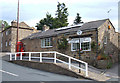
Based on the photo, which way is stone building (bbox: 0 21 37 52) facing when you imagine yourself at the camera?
facing the viewer and to the left of the viewer

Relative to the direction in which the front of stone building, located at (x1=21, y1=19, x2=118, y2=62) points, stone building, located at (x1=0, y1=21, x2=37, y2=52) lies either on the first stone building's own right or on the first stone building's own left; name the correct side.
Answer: on the first stone building's own right

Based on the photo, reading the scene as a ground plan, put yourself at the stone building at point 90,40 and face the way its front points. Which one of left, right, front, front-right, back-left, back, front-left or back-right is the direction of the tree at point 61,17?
back-right

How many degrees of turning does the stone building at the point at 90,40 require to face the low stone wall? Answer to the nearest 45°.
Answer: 0° — it already faces it

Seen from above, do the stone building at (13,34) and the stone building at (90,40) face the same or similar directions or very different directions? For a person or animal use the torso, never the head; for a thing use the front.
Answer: same or similar directions

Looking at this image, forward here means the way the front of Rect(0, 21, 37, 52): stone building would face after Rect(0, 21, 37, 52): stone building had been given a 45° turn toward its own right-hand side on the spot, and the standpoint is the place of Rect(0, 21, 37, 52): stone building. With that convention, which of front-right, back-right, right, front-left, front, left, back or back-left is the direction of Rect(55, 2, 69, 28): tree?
back-right

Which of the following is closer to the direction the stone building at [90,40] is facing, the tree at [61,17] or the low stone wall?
the low stone wall

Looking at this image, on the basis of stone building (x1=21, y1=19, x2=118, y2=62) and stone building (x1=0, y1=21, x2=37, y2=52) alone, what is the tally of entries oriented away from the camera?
0

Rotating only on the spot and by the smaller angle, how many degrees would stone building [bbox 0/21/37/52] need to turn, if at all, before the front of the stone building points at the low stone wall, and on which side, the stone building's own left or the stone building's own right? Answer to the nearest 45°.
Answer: approximately 45° to the stone building's own left

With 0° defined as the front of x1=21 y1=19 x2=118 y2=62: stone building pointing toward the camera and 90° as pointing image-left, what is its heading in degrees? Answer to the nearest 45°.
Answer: approximately 45°

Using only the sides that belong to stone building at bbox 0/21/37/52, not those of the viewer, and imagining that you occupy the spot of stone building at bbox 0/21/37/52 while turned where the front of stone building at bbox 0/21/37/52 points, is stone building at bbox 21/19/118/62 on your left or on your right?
on your left
